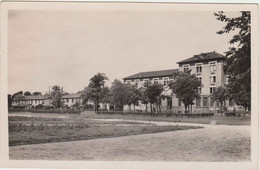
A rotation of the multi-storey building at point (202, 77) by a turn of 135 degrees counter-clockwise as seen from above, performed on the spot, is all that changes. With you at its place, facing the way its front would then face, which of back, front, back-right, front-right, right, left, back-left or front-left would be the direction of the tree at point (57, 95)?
back

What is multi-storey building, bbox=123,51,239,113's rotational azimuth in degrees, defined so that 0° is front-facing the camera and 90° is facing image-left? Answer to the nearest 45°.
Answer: approximately 45°

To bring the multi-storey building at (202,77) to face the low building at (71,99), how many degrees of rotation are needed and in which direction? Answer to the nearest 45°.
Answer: approximately 45° to its right

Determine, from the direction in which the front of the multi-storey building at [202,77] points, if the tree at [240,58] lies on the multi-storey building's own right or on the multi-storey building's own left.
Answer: on the multi-storey building's own left
